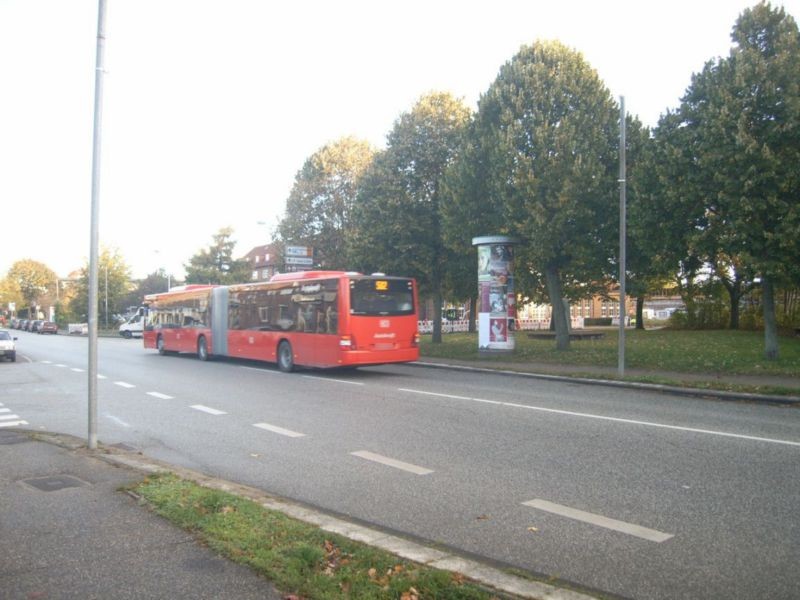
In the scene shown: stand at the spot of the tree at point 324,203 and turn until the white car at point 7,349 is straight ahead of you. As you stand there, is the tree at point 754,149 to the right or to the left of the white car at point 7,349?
left

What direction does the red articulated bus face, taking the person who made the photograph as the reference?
facing away from the viewer and to the left of the viewer

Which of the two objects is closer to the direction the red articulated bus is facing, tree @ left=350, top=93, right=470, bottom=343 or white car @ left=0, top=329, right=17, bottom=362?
the white car

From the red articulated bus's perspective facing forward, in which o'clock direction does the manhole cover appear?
The manhole cover is roughly at 8 o'clock from the red articulated bus.

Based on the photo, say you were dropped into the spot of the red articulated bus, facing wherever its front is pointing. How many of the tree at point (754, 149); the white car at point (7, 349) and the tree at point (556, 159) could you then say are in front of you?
1

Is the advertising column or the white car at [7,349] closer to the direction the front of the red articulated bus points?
the white car

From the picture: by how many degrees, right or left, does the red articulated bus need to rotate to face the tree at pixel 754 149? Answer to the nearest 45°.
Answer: approximately 180°

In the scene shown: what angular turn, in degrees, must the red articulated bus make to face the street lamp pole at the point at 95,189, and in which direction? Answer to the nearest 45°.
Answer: approximately 135° to its left

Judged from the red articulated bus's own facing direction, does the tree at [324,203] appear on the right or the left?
on its right

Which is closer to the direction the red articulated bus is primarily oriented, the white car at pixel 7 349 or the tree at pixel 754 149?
the white car

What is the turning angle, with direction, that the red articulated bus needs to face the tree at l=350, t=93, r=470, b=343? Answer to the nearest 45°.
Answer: approximately 90° to its right
